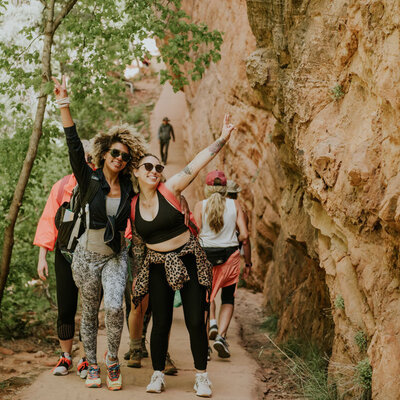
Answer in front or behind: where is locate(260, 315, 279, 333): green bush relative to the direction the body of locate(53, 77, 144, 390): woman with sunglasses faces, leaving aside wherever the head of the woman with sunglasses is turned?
behind

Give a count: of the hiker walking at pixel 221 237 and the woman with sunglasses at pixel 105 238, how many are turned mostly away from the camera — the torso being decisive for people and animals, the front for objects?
1

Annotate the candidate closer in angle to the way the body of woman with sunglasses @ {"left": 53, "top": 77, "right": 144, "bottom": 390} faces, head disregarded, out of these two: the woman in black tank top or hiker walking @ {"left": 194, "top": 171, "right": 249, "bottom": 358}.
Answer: the woman in black tank top

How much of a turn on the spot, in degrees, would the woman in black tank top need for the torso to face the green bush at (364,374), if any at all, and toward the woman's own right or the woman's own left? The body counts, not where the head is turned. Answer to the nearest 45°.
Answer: approximately 45° to the woman's own left

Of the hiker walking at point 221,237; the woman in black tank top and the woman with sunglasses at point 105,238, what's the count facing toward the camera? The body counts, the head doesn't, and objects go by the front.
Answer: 2

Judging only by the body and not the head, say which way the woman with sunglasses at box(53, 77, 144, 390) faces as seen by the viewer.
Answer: toward the camera

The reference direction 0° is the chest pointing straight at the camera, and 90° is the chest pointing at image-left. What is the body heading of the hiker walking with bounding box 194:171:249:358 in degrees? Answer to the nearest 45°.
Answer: approximately 180°

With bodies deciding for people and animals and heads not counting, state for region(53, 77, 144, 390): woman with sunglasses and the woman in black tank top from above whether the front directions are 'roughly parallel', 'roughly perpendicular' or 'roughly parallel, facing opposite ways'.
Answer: roughly parallel

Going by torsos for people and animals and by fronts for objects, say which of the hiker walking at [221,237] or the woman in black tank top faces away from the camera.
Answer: the hiker walking

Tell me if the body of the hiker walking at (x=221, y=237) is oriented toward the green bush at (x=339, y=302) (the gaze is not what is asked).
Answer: no

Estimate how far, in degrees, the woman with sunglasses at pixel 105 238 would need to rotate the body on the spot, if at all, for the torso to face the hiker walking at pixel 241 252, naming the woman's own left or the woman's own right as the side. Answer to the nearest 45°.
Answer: approximately 135° to the woman's own left
